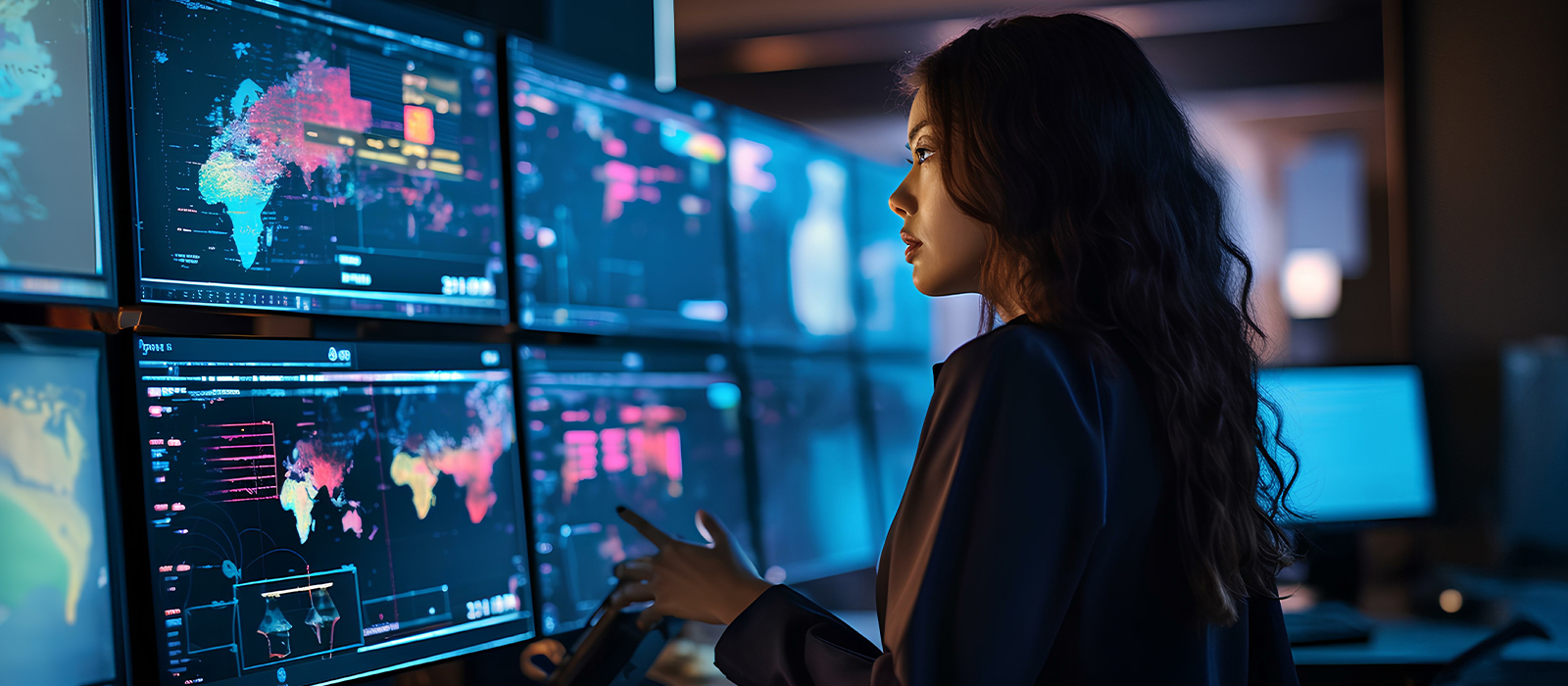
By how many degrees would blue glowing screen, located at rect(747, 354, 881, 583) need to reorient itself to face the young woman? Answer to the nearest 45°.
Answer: approximately 45° to its right

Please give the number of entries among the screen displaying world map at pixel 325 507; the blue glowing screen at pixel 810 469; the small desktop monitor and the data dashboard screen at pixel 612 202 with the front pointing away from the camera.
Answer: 0

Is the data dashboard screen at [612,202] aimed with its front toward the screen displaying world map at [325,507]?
no

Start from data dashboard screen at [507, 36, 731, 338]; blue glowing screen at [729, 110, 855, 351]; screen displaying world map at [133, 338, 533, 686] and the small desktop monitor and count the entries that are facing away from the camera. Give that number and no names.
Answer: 0

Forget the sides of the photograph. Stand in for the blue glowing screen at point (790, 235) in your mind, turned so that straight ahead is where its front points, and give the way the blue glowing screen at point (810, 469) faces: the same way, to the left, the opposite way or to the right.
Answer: the same way

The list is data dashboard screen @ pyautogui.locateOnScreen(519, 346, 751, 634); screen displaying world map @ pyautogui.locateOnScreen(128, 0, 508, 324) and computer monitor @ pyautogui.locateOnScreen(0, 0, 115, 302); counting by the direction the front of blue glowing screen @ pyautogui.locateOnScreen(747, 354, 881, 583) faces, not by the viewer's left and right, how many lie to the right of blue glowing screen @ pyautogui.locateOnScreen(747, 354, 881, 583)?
3

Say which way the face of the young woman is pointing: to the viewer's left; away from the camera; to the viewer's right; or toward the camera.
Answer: to the viewer's left

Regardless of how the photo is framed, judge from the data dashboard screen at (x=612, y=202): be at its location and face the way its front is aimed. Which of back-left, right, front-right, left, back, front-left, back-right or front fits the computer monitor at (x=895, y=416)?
left

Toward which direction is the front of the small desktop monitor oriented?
toward the camera

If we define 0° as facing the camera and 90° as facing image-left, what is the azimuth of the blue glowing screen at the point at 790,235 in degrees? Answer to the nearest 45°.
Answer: approximately 315°

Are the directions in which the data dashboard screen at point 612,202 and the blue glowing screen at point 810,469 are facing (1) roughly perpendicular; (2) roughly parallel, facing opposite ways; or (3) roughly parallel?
roughly parallel

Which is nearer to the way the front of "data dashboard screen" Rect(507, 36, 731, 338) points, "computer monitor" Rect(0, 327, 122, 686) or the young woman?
the young woman

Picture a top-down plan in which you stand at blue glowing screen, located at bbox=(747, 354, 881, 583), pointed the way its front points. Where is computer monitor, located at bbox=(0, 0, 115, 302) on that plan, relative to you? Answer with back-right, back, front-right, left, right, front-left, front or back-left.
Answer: right

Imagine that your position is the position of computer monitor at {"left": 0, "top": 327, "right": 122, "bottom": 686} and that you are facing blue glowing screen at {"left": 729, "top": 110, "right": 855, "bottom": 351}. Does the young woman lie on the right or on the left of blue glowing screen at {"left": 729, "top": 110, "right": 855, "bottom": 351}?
right

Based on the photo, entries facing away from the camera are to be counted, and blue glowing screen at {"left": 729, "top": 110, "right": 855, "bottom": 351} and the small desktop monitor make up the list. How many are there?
0

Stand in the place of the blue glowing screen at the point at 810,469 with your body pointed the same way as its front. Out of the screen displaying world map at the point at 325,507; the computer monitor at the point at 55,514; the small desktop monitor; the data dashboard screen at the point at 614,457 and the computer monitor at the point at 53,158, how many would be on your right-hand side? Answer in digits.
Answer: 4

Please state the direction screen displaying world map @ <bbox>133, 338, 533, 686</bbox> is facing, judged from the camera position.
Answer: facing the viewer and to the right of the viewer

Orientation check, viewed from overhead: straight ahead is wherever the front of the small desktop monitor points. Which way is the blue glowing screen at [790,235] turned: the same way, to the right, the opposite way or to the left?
to the left

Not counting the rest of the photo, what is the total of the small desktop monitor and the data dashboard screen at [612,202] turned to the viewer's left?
0

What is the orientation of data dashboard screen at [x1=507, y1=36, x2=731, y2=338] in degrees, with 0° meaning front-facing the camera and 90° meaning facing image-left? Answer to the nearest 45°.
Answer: approximately 315°

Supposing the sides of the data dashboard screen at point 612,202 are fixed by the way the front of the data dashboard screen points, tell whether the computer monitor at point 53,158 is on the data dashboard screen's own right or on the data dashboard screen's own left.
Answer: on the data dashboard screen's own right

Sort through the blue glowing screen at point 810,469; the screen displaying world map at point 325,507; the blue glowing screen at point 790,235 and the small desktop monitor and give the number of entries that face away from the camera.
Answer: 0

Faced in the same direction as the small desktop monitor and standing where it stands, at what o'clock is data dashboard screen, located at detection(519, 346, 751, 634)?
The data dashboard screen is roughly at 1 o'clock from the small desktop monitor.
